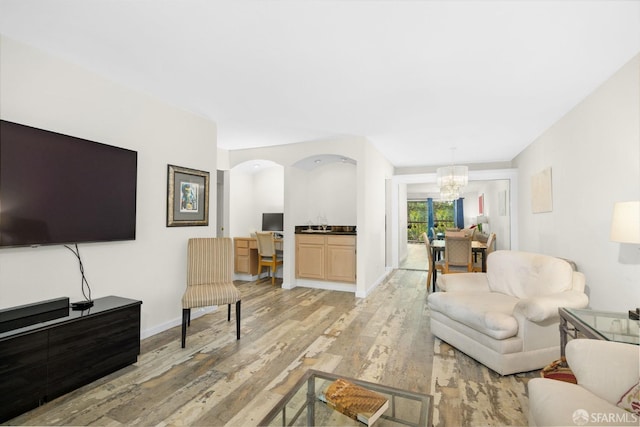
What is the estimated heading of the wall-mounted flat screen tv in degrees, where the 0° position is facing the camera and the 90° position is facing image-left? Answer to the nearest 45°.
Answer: approximately 315°

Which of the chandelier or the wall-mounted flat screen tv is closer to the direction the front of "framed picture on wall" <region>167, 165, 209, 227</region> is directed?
the chandelier

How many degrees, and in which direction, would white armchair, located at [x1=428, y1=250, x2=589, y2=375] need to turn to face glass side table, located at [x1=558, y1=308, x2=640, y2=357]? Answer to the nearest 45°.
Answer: approximately 90° to its left

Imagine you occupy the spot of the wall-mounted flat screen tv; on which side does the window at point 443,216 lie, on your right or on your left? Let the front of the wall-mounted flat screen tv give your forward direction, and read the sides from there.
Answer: on your left

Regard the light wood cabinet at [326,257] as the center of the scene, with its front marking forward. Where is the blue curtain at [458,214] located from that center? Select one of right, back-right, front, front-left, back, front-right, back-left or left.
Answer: back-left

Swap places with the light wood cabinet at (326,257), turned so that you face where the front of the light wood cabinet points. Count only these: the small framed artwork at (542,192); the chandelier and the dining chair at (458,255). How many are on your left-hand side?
3

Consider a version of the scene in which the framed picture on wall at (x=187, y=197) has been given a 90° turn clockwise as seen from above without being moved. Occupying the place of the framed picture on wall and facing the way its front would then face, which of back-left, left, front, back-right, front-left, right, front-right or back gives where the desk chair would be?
back

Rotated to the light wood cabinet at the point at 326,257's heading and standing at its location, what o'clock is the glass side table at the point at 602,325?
The glass side table is roughly at 11 o'clock from the light wood cabinet.

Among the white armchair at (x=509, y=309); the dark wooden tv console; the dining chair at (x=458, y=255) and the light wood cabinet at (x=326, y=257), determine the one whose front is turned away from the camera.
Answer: the dining chair

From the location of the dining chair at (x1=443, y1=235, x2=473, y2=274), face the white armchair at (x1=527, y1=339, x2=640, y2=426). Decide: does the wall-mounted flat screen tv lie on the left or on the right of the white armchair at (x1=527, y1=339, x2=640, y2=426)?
right

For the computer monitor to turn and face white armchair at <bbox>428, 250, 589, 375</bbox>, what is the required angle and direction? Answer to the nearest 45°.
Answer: approximately 45° to its left

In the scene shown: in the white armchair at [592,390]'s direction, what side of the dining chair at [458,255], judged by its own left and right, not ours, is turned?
back

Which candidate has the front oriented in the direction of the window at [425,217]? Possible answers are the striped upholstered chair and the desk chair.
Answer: the desk chair

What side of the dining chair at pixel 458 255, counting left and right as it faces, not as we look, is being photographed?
back

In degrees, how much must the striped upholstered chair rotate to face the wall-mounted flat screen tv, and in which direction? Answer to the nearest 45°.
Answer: approximately 45° to its right
